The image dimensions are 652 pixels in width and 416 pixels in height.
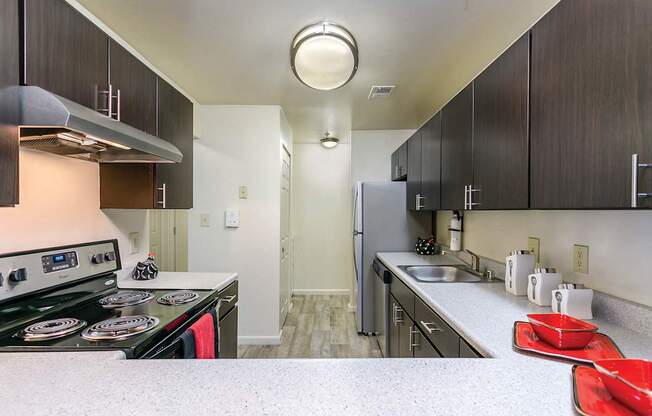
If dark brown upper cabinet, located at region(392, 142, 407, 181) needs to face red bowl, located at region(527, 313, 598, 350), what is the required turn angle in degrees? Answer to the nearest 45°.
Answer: approximately 90° to its left

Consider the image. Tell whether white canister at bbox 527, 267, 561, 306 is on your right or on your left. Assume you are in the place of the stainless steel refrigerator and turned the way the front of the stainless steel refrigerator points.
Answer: on your left

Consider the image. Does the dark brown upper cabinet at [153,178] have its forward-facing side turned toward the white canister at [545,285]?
yes

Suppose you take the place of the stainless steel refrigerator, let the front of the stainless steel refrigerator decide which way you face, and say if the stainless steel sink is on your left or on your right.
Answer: on your left

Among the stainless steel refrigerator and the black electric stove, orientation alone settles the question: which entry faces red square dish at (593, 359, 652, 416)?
the black electric stove

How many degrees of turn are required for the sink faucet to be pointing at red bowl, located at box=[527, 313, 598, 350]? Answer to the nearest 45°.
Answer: approximately 90° to its left

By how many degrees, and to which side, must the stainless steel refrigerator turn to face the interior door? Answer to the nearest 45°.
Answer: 0° — it already faces it

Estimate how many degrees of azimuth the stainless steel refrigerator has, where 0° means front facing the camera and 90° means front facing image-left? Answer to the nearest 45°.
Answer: approximately 90°

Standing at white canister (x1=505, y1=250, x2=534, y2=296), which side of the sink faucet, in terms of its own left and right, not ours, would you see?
left

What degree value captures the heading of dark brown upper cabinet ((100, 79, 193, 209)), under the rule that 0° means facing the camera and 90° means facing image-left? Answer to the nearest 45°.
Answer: approximately 315°

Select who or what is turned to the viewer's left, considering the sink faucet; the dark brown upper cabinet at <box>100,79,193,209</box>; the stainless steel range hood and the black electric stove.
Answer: the sink faucet

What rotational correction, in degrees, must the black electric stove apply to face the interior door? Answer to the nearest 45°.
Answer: approximately 90° to its left

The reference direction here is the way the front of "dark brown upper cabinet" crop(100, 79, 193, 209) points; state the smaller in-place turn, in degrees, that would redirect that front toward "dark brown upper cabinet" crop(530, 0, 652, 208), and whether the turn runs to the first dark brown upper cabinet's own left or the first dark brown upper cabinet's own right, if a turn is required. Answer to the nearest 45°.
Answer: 0° — it already faces it

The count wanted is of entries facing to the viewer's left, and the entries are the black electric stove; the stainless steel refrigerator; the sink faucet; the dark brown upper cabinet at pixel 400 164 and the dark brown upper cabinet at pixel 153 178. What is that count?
3

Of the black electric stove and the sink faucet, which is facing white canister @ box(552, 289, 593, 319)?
the black electric stove

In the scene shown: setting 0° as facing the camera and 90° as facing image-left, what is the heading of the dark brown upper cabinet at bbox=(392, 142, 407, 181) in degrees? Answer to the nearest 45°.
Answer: approximately 90°

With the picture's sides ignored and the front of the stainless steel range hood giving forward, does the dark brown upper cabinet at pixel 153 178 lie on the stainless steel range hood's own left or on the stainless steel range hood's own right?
on the stainless steel range hood's own left

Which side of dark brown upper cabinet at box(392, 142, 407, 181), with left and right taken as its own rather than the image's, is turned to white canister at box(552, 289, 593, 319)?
left
